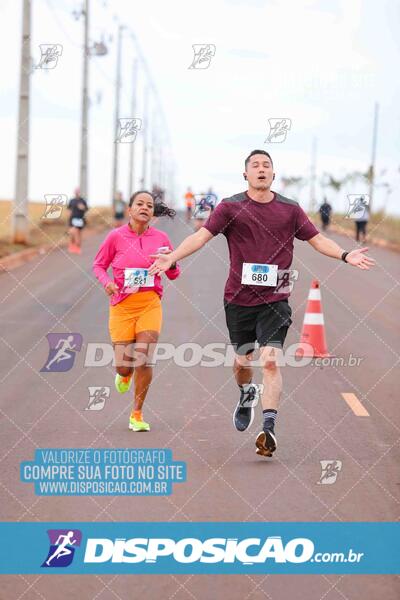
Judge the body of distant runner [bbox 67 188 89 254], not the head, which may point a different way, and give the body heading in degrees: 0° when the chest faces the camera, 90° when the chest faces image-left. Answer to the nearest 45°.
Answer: approximately 0°

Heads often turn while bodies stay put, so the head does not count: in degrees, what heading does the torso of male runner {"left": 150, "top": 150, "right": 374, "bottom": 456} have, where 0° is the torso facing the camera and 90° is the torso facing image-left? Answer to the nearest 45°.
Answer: approximately 0°

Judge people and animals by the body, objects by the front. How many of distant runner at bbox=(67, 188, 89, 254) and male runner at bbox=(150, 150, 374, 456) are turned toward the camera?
2

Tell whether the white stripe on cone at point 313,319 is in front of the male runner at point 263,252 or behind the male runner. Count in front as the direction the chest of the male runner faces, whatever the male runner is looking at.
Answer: behind

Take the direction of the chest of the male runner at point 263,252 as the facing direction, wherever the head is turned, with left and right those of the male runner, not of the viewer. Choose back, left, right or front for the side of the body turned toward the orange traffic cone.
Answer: back

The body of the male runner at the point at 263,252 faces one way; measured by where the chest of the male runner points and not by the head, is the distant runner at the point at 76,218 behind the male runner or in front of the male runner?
behind

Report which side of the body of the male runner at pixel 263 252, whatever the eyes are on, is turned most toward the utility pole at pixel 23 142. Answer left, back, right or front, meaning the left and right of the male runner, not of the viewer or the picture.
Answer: back
